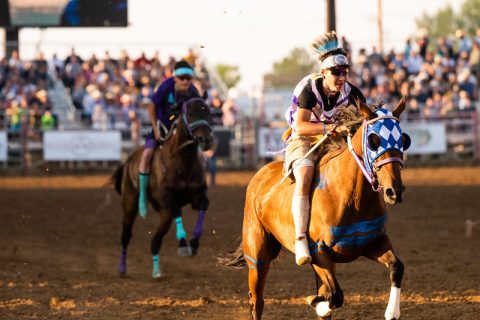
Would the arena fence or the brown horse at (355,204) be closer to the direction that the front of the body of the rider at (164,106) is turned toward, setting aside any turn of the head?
the brown horse

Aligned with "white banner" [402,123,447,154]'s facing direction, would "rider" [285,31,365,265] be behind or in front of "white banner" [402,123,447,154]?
in front

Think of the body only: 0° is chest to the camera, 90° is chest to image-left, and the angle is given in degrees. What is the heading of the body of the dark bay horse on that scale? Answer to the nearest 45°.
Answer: approximately 315°

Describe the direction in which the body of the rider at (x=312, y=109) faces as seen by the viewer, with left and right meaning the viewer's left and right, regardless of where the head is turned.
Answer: facing the viewer and to the right of the viewer

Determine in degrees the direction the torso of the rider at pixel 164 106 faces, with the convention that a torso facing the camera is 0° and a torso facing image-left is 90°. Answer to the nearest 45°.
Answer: approximately 315°

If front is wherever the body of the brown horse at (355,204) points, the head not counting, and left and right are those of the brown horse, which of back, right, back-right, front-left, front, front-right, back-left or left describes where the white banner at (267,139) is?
back-left

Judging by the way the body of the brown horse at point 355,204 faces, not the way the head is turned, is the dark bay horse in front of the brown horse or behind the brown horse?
behind

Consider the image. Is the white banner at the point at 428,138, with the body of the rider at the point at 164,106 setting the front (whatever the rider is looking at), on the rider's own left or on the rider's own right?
on the rider's own left

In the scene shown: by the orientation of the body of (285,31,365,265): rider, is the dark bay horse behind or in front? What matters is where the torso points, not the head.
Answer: behind

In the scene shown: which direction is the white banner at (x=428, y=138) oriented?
toward the camera

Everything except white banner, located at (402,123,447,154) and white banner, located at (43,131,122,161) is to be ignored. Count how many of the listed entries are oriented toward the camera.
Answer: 2

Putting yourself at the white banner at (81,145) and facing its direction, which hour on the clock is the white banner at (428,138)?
the white banner at (428,138) is roughly at 9 o'clock from the white banner at (81,145).

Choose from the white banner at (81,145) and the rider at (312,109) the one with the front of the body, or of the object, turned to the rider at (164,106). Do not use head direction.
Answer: the white banner

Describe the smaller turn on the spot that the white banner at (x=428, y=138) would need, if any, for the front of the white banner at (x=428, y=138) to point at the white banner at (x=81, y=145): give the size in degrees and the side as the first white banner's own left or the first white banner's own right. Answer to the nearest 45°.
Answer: approximately 90° to the first white banner's own right
